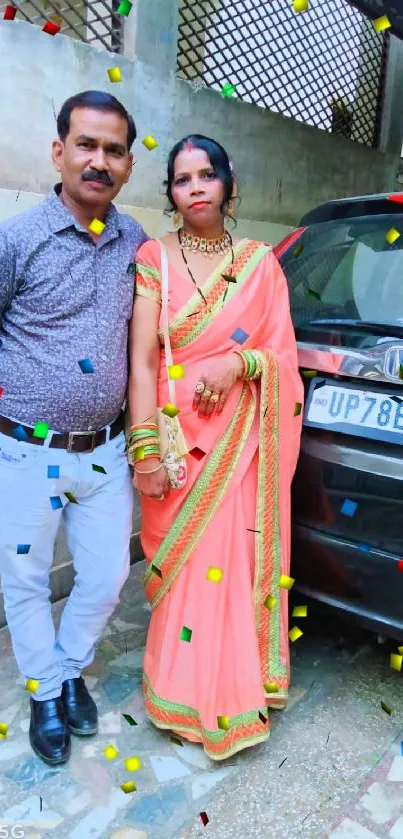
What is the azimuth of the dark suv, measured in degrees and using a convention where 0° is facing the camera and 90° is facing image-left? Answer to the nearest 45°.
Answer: approximately 225°

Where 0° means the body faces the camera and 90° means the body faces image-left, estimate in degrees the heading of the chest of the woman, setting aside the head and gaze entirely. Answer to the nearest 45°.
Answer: approximately 0°

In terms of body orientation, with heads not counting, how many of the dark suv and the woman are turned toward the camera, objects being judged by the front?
1
